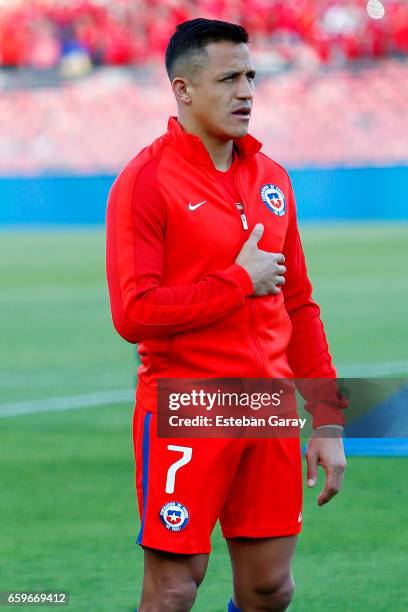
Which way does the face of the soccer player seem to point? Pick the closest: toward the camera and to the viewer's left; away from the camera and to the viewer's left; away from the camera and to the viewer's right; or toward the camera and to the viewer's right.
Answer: toward the camera and to the viewer's right

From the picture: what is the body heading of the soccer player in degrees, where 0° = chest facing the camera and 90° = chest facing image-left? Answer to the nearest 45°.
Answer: approximately 315°
